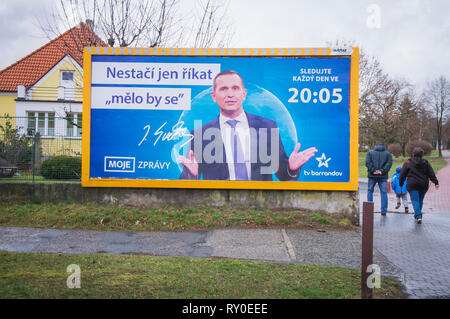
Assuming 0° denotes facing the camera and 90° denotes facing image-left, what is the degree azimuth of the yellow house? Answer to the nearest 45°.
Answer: approximately 0°

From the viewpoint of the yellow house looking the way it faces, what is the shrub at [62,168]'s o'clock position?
The shrub is roughly at 12 o'clock from the yellow house.

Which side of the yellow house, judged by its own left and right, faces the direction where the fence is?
front

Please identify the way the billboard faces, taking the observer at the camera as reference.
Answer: facing the viewer

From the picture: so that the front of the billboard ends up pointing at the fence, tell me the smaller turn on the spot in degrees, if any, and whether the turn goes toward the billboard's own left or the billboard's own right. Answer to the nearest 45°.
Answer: approximately 90° to the billboard's own right
